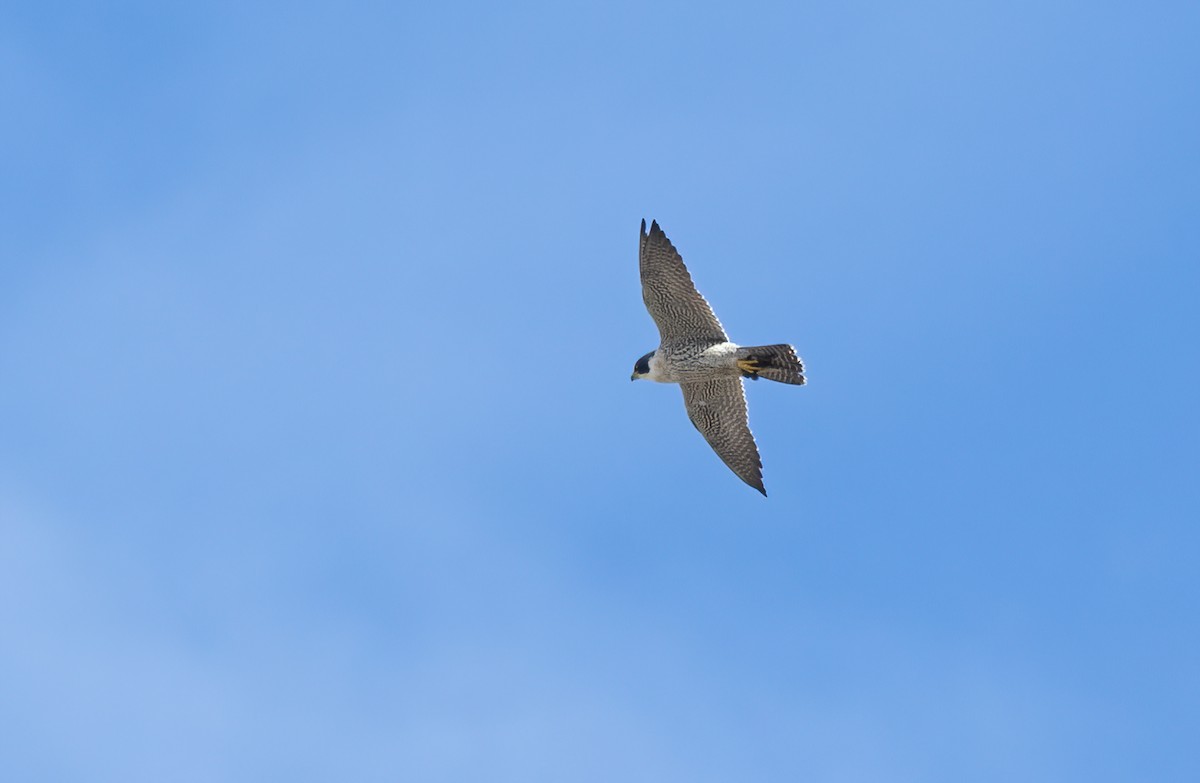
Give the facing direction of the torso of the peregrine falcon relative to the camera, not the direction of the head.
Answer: to the viewer's left
